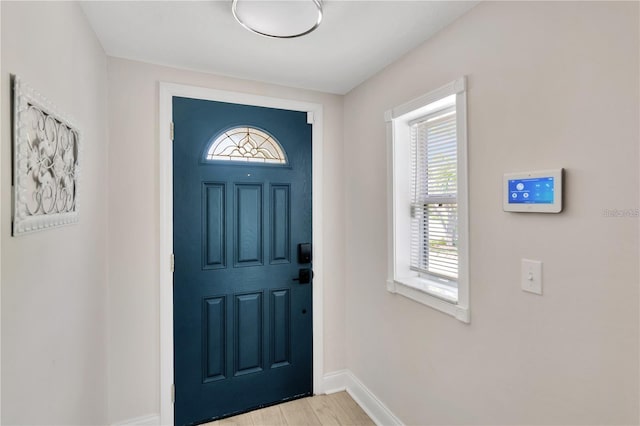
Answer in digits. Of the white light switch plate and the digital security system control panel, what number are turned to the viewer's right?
0

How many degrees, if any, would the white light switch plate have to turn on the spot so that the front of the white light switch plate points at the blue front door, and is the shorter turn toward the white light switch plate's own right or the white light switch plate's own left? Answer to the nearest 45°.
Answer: approximately 45° to the white light switch plate's own right

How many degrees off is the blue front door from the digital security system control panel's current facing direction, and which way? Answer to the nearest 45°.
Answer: approximately 45° to its right

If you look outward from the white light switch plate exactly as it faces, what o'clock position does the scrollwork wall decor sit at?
The scrollwork wall decor is roughly at 12 o'clock from the white light switch plate.

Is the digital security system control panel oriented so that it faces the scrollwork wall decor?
yes

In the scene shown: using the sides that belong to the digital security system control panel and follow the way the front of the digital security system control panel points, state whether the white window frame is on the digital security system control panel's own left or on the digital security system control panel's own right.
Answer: on the digital security system control panel's own right

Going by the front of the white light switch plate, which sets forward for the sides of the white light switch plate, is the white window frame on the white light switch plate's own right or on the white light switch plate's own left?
on the white light switch plate's own right

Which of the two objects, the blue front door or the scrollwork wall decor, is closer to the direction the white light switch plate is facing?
the scrollwork wall decor

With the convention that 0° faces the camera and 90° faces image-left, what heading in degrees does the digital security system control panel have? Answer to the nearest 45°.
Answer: approximately 45°

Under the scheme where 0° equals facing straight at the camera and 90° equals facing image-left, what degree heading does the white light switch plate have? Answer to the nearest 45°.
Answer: approximately 45°
